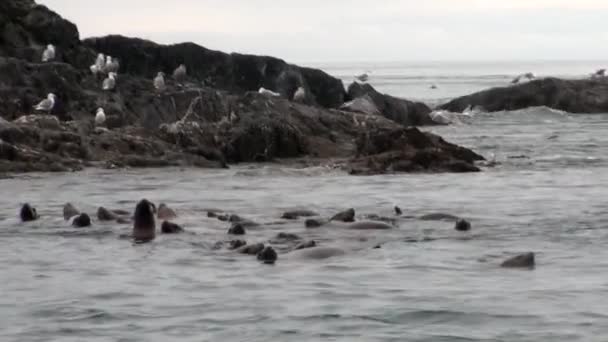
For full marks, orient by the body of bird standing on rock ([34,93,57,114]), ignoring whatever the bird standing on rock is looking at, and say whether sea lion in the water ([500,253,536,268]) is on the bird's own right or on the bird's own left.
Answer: on the bird's own right

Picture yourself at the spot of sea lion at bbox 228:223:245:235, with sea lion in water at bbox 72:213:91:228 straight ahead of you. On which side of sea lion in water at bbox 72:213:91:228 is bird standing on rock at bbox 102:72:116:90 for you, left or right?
right

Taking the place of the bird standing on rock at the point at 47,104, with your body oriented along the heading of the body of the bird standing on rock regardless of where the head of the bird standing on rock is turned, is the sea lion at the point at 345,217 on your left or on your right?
on your right

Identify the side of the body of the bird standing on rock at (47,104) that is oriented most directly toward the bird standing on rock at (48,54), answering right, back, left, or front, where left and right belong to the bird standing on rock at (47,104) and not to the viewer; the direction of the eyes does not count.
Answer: left

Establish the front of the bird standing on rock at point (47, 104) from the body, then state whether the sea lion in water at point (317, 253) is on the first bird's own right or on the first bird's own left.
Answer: on the first bird's own right

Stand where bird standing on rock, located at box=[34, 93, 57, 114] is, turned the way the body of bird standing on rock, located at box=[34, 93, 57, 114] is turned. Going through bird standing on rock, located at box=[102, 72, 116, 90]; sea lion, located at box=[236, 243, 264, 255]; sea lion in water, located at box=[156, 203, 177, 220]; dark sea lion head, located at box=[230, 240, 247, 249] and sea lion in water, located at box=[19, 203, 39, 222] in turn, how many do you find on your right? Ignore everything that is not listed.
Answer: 4

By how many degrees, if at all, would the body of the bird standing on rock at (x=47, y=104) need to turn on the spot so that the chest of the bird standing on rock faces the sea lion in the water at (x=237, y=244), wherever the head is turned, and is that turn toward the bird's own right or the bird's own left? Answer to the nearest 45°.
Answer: approximately 90° to the bird's own right
